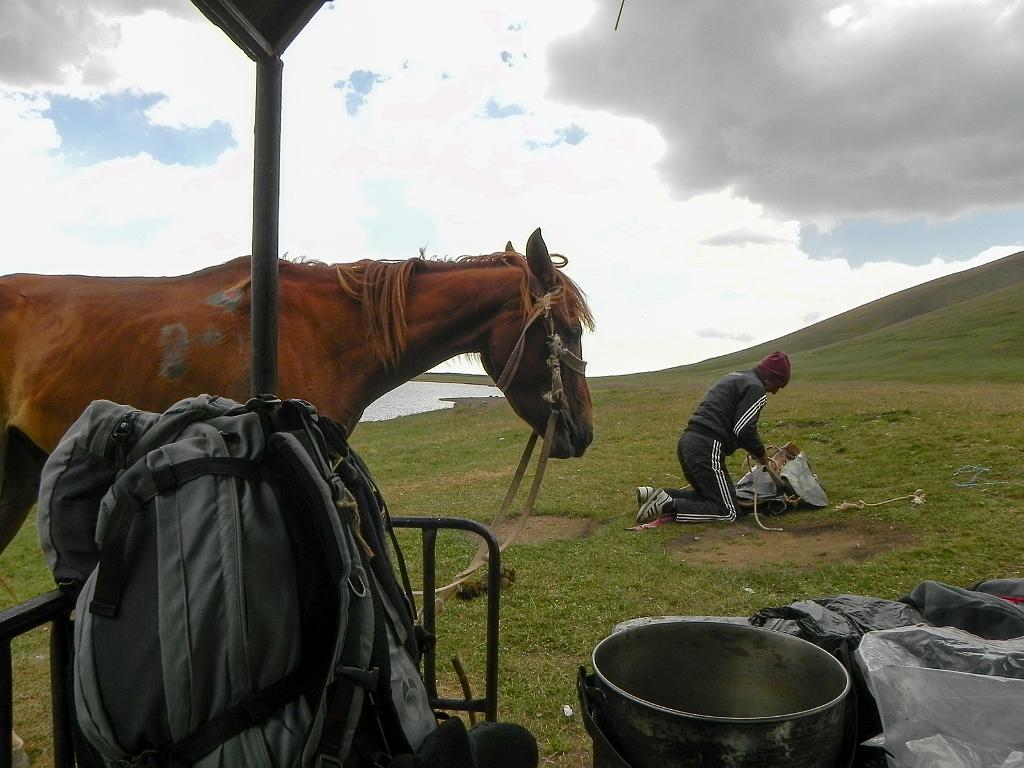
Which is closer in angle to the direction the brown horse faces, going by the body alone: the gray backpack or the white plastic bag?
the white plastic bag

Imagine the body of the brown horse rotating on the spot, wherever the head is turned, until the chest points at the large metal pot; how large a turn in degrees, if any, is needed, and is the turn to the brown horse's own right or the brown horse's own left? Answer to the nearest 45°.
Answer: approximately 45° to the brown horse's own right

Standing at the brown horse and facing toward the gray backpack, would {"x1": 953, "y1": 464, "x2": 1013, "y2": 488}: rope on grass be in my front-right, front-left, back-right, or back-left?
back-left

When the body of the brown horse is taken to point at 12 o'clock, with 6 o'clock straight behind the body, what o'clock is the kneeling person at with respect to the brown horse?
The kneeling person is roughly at 11 o'clock from the brown horse.

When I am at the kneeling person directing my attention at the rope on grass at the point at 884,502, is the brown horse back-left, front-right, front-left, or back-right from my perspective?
back-right

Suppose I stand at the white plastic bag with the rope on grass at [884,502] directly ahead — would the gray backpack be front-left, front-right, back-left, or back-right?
back-left

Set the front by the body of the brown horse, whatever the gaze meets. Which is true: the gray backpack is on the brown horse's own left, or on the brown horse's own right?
on the brown horse's own right

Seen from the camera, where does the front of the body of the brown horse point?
to the viewer's right

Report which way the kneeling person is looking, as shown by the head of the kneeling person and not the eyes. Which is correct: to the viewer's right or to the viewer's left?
to the viewer's right

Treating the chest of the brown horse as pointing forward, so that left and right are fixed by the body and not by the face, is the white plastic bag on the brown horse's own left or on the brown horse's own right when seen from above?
on the brown horse's own right

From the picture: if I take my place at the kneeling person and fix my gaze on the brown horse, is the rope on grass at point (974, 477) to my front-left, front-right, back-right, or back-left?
back-left

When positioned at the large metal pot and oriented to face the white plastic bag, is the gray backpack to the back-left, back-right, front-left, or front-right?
back-right

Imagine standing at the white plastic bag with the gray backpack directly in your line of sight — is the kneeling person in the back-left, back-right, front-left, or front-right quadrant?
back-right

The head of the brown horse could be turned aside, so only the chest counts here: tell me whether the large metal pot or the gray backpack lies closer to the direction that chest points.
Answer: the large metal pot
